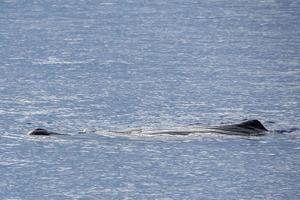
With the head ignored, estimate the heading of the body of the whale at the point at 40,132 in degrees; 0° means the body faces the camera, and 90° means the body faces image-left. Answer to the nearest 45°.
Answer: approximately 90°
